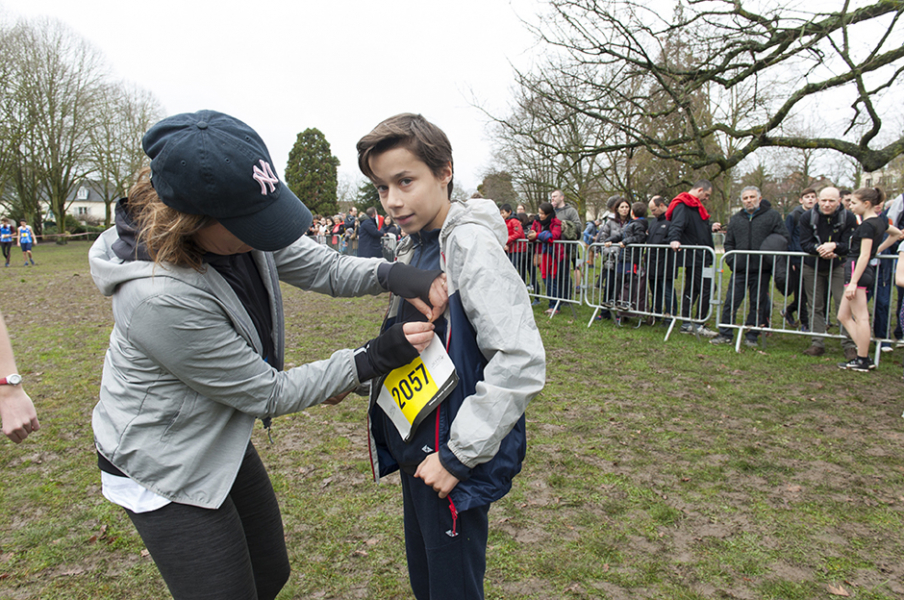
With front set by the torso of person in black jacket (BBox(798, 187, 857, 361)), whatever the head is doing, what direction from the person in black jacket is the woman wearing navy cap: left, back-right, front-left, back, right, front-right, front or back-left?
front

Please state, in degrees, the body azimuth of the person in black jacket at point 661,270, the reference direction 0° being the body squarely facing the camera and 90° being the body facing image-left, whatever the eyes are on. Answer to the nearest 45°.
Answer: approximately 45°

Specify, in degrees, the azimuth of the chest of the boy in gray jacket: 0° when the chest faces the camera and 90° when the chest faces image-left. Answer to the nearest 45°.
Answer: approximately 45°

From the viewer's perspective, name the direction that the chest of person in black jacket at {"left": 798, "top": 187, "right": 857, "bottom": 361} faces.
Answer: toward the camera

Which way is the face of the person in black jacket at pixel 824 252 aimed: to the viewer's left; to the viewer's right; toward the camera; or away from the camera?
toward the camera

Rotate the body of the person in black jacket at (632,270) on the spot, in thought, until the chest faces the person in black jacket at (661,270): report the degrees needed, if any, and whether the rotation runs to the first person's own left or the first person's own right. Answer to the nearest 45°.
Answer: approximately 135° to the first person's own left

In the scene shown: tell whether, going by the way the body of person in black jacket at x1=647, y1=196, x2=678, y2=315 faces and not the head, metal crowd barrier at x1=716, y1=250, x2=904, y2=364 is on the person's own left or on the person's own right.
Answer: on the person's own left

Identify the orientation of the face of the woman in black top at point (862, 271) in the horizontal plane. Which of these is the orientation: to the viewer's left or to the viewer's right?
to the viewer's left

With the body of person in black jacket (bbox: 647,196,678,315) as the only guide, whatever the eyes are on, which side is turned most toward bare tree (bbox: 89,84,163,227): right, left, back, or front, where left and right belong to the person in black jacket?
right

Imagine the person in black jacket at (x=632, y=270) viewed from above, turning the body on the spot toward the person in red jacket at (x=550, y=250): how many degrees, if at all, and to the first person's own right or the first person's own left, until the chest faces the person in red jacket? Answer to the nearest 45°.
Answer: approximately 45° to the first person's own right
